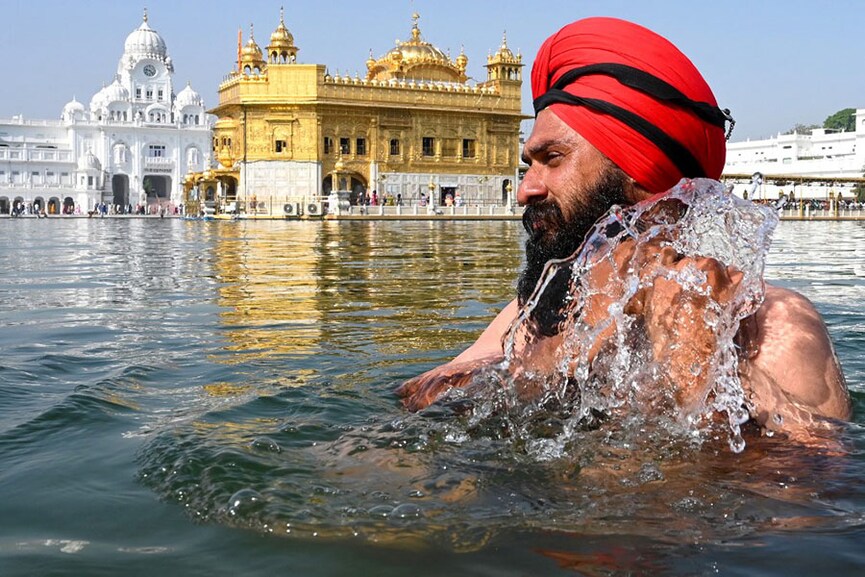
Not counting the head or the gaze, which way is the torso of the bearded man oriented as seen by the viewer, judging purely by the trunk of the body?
to the viewer's left

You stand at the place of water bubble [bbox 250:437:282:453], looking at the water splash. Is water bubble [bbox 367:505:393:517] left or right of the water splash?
right

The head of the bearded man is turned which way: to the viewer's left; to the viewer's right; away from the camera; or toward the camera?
to the viewer's left

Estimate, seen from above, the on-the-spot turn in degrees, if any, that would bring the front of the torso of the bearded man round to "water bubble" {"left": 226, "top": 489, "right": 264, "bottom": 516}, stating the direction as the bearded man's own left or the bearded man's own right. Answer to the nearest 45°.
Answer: approximately 45° to the bearded man's own left

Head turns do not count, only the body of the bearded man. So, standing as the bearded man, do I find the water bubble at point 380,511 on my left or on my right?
on my left

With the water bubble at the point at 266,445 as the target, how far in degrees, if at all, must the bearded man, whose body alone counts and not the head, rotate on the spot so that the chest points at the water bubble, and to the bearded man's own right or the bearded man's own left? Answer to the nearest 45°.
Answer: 0° — they already face it

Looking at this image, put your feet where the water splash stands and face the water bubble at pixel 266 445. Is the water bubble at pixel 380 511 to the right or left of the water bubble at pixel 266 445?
left

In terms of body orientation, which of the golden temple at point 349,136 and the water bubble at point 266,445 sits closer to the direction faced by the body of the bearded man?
the water bubble

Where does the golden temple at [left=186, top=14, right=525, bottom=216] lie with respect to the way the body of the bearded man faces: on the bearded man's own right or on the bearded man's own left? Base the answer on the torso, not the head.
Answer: on the bearded man's own right
